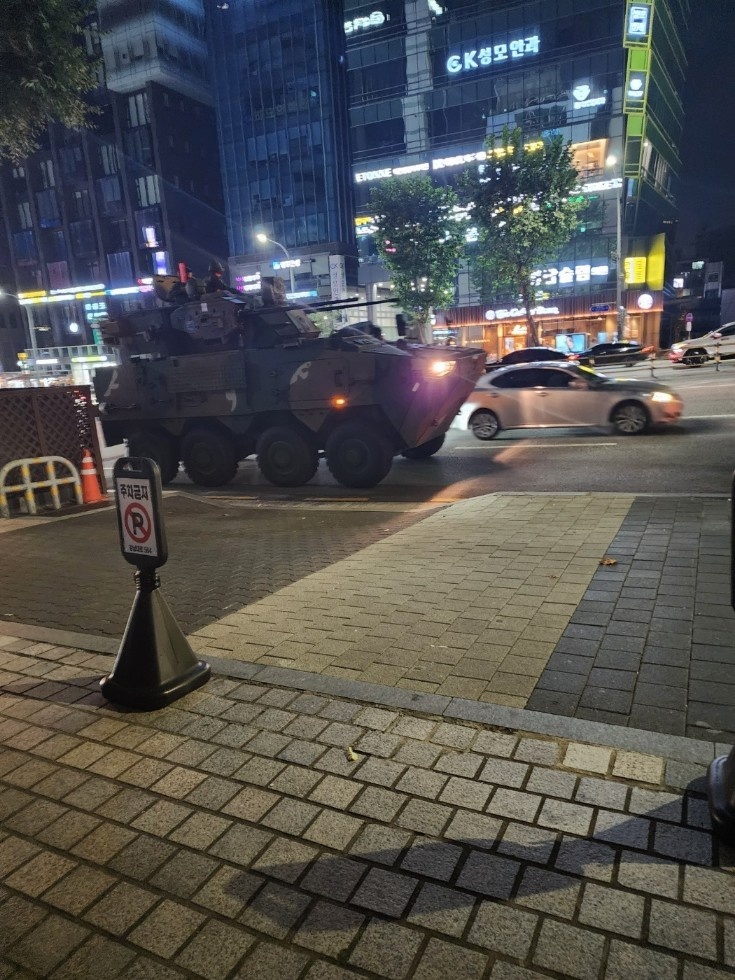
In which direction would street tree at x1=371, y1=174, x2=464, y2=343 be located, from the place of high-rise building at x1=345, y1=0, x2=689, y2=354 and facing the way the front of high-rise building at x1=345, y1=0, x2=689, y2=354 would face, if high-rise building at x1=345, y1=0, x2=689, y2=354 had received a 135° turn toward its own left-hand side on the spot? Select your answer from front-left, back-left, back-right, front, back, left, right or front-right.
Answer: back

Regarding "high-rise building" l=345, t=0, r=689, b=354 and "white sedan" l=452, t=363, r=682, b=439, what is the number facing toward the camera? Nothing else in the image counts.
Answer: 1

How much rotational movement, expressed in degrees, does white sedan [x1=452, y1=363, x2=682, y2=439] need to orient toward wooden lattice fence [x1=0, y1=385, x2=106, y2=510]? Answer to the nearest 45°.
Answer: approximately 135° to its right

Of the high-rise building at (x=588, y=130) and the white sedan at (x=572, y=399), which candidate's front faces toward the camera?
the high-rise building

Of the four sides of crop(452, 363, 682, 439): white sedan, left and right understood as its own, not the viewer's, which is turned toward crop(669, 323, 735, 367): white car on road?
left

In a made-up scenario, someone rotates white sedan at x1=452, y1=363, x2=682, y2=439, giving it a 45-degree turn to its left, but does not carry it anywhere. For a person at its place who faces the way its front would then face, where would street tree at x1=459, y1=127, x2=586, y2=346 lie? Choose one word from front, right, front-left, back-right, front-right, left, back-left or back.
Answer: front-left

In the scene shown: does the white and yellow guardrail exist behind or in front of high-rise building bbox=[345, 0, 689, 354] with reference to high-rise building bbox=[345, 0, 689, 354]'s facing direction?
in front

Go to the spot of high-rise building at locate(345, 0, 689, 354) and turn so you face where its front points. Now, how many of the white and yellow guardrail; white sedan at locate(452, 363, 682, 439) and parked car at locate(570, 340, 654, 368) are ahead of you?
3

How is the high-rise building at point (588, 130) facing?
toward the camera

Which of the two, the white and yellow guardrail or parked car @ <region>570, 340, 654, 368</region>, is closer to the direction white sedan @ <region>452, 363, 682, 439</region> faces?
the parked car

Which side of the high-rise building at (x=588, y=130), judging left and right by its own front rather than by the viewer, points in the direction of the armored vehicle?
front

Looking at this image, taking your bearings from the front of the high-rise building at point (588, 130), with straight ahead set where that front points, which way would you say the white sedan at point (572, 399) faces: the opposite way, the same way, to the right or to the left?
to the left

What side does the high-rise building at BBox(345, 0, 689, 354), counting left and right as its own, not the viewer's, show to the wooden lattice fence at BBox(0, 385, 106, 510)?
front

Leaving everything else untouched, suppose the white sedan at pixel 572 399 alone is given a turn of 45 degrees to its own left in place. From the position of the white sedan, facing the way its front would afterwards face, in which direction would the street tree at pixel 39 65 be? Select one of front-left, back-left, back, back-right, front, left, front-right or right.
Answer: back-left

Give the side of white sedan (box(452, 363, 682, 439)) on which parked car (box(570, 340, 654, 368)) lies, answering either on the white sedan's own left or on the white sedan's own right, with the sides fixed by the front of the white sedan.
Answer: on the white sedan's own left

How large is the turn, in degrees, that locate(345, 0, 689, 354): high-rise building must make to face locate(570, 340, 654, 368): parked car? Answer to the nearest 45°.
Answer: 0° — it already faces it

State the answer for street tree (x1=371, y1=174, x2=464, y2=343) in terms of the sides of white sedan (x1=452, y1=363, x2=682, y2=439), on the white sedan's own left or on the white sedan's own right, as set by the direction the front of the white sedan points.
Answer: on the white sedan's own left

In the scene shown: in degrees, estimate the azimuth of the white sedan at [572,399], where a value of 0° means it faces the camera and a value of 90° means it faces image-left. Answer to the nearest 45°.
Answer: approximately 270°

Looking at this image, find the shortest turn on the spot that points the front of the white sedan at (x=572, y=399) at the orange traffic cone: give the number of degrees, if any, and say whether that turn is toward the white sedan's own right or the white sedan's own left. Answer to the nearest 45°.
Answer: approximately 135° to the white sedan's own right
